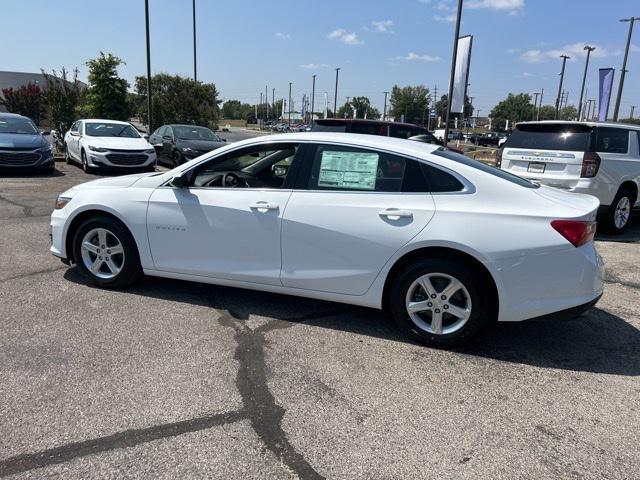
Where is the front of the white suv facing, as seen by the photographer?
facing away from the viewer and to the right of the viewer

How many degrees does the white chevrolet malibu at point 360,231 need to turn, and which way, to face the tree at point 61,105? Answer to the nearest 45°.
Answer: approximately 45° to its right

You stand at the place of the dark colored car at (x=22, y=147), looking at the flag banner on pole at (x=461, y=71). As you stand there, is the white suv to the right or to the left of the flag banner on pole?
right

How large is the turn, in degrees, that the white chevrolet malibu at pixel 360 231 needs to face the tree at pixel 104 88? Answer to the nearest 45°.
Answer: approximately 45° to its right

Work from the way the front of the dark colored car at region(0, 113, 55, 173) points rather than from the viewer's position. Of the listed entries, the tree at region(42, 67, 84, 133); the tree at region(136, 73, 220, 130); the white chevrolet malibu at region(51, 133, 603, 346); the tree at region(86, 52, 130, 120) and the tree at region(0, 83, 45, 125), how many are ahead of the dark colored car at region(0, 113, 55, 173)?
1

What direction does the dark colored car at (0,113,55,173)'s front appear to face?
toward the camera

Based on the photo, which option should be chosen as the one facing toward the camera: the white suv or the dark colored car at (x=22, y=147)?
the dark colored car

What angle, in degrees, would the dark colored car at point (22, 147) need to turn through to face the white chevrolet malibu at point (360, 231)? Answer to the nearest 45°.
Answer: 0° — it already faces it

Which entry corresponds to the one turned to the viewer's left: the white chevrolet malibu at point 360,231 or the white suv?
the white chevrolet malibu

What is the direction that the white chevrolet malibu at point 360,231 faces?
to the viewer's left

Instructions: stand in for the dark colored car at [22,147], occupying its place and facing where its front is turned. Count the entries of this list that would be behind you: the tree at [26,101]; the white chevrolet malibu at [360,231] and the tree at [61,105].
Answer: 2

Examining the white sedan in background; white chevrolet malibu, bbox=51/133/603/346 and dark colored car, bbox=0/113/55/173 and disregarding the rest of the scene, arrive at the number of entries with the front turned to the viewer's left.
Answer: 1

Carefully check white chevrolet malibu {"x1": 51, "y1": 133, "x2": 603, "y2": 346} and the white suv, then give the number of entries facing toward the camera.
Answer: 0

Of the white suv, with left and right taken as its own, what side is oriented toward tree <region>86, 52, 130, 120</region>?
left

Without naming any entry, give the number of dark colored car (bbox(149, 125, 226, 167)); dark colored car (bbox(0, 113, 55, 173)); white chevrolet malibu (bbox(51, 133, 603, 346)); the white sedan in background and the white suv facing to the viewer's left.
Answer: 1

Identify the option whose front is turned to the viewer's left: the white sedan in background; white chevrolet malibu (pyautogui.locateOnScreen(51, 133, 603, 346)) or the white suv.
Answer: the white chevrolet malibu

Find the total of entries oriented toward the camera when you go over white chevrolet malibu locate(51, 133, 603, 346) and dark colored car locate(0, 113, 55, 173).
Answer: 1
